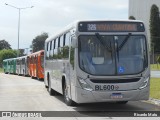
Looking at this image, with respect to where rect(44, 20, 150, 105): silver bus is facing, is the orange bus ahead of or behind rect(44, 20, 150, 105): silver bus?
behind

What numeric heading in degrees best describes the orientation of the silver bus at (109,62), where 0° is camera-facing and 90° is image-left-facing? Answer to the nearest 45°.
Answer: approximately 0°

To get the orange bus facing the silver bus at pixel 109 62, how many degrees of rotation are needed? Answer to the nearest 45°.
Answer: approximately 45° to its right
